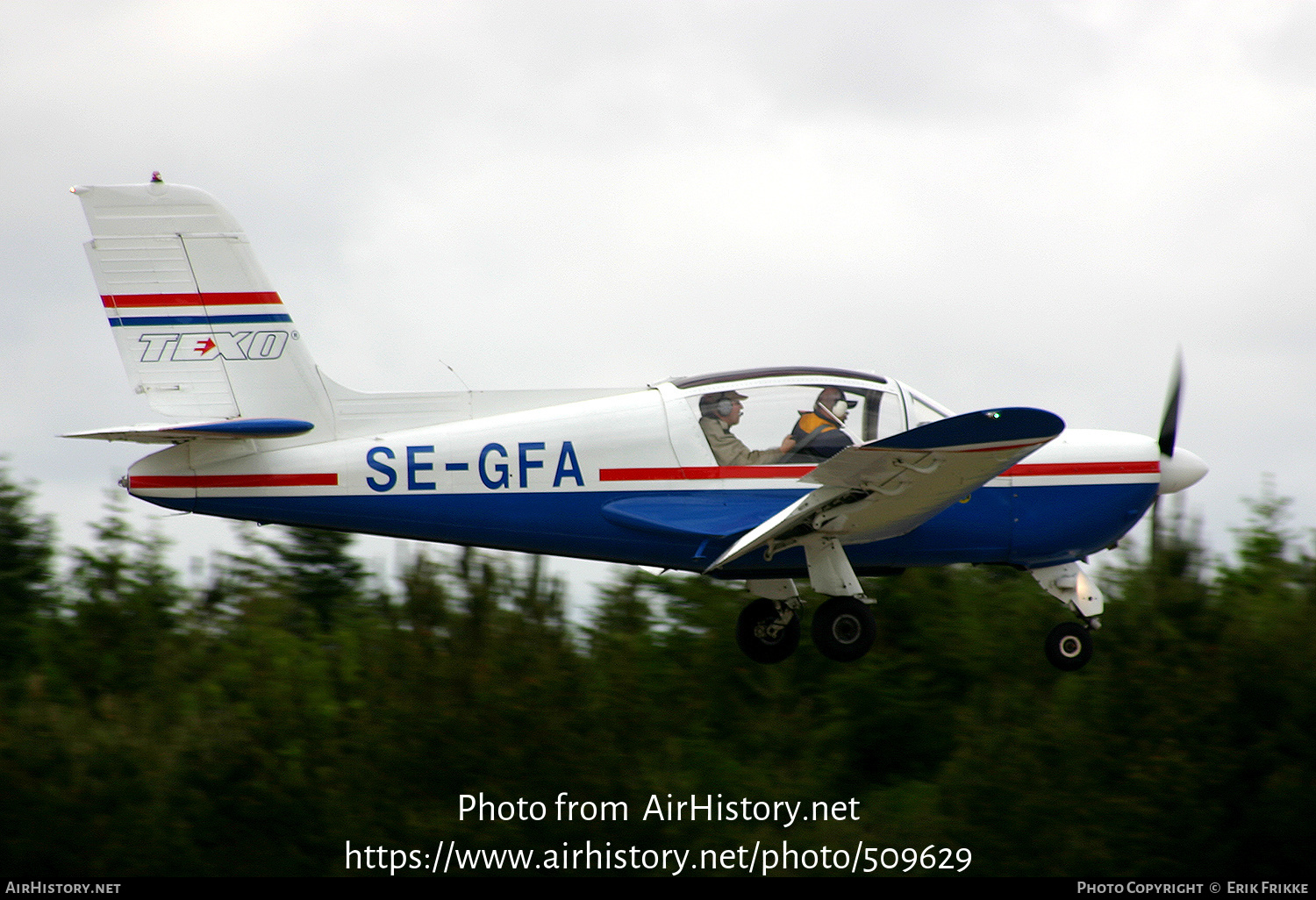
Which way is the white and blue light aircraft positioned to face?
to the viewer's right

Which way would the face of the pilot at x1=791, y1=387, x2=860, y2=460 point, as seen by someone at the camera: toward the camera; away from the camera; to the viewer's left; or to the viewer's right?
to the viewer's right

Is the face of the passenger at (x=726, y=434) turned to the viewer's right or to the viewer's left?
to the viewer's right

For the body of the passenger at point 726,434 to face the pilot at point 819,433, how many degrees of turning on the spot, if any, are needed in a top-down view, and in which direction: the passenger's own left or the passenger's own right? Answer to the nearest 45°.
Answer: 0° — they already face them

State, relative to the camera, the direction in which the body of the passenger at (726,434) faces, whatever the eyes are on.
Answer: to the viewer's right
